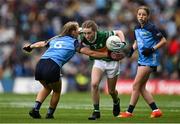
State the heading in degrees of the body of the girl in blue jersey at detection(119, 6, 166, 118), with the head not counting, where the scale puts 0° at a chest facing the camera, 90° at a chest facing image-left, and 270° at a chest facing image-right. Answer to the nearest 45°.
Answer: approximately 45°

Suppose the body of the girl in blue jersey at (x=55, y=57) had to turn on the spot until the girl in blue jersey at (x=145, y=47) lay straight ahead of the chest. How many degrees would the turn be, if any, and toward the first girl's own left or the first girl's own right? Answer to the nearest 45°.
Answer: approximately 45° to the first girl's own right

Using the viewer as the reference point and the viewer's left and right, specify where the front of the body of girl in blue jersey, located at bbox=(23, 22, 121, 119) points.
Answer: facing away from the viewer and to the right of the viewer

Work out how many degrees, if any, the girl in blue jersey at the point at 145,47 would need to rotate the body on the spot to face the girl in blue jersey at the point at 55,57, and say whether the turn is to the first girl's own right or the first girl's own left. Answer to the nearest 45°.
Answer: approximately 45° to the first girl's own right

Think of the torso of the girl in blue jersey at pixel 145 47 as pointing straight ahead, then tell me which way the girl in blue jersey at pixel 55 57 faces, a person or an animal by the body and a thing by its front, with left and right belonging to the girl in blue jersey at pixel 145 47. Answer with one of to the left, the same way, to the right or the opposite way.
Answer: the opposite way

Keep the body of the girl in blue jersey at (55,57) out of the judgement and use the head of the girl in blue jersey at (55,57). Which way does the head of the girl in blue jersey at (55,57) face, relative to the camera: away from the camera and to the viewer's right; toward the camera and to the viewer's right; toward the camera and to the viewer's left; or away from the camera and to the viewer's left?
away from the camera and to the viewer's right
